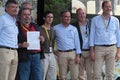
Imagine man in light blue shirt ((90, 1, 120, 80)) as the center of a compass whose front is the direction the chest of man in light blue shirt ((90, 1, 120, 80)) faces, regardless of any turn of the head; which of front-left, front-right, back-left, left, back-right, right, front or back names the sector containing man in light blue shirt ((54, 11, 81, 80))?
right

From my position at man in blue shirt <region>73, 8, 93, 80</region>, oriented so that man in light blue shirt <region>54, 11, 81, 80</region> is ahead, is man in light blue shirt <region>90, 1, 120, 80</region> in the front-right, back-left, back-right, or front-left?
back-left

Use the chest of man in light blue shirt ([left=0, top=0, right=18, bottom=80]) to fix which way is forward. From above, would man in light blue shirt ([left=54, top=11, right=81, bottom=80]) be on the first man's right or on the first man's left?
on the first man's left

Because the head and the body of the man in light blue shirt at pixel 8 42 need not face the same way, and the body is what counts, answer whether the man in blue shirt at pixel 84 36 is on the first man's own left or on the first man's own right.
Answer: on the first man's own left

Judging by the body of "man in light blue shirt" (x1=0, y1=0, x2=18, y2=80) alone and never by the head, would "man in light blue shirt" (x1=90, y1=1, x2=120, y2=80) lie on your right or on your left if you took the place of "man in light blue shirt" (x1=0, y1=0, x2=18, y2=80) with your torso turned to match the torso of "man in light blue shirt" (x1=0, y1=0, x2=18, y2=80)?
on your left

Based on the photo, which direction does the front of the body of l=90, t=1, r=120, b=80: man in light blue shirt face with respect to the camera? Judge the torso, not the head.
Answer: toward the camera

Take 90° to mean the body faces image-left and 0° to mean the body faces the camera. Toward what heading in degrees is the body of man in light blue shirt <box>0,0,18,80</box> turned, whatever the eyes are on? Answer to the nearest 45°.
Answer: approximately 315°

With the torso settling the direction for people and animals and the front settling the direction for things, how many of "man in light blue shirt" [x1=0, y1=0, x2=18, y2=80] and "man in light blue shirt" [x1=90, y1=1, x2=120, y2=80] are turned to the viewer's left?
0

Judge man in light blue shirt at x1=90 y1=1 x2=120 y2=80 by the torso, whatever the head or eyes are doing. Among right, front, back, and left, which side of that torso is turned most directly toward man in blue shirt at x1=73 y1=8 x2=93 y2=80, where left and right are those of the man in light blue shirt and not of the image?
right

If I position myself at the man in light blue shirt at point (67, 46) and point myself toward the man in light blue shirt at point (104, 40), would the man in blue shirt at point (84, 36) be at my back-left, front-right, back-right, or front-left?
front-left

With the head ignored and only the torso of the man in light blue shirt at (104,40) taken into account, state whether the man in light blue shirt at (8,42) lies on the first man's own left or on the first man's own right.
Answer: on the first man's own right
